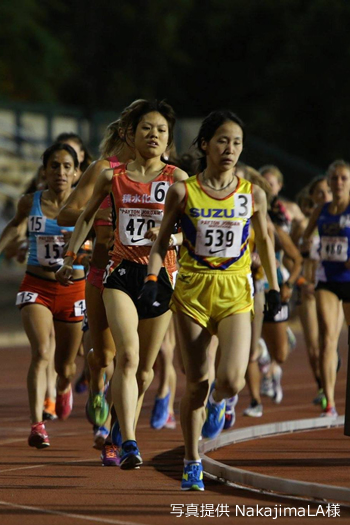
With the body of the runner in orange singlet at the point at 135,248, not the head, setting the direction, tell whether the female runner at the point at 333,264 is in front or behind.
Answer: behind

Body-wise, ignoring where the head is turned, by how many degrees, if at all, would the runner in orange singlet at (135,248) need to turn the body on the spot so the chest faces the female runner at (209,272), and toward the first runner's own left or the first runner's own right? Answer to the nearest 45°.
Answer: approximately 45° to the first runner's own left

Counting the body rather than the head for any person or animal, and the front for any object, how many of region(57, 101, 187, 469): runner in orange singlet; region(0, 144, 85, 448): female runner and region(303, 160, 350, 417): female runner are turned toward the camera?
3

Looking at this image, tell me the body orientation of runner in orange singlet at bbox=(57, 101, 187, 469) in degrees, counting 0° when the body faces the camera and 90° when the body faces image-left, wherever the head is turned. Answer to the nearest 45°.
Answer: approximately 0°

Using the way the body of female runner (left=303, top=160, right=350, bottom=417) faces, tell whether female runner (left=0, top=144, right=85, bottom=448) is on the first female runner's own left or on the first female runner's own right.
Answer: on the first female runner's own right
